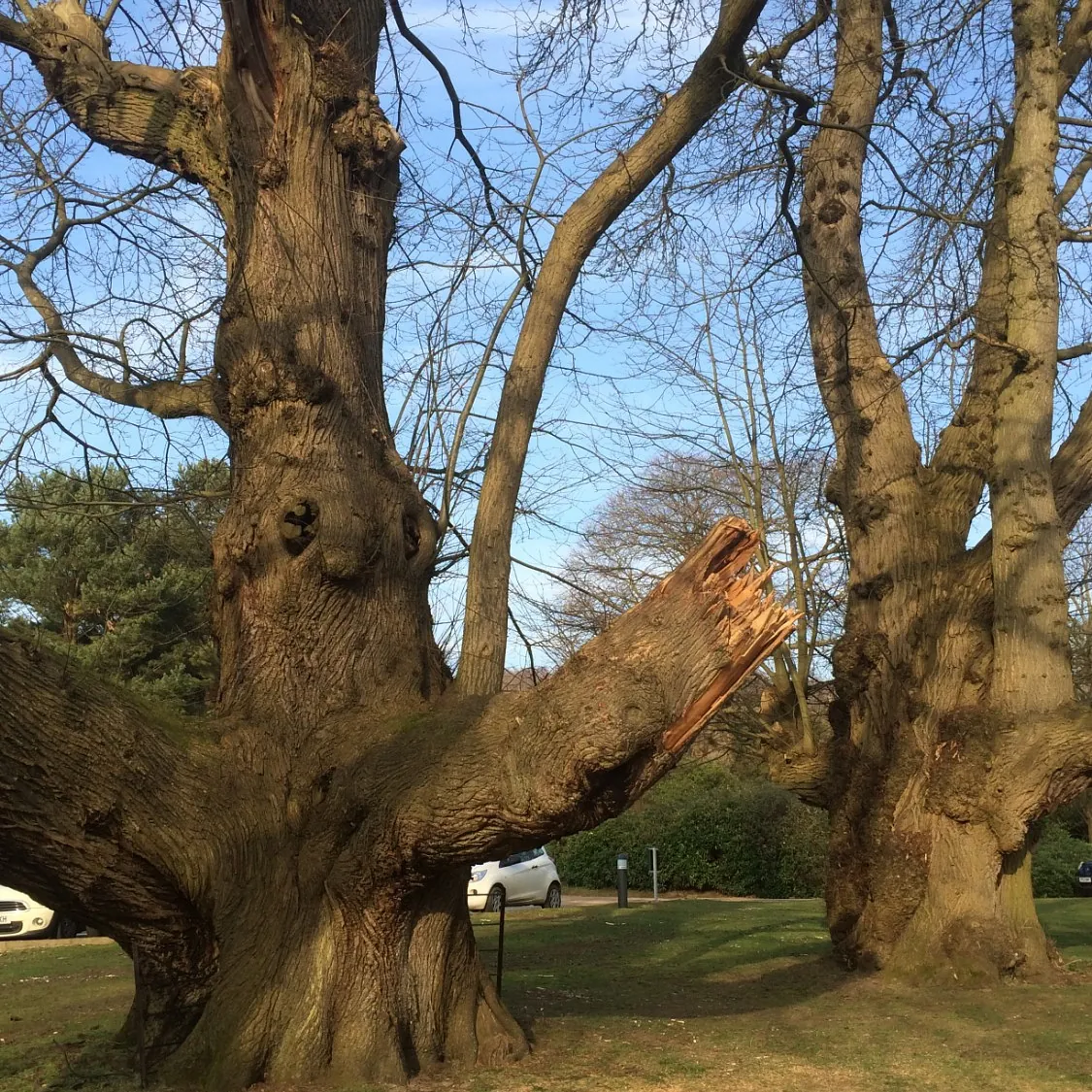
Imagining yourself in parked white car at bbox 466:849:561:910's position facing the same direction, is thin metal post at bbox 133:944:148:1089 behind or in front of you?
in front

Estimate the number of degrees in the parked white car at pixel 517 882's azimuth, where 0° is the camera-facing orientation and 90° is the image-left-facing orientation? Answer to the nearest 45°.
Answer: approximately 45°

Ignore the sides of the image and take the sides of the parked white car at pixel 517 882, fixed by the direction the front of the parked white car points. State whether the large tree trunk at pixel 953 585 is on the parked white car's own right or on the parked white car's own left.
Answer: on the parked white car's own left

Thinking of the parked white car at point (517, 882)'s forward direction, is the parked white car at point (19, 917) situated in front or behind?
in front

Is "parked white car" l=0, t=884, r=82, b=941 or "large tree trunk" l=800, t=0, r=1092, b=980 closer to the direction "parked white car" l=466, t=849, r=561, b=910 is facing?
the parked white car

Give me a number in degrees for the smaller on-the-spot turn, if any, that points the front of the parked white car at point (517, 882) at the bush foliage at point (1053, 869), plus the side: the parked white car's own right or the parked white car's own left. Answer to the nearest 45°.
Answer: approximately 180°

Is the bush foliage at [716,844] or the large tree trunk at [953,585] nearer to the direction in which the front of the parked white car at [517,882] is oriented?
the large tree trunk

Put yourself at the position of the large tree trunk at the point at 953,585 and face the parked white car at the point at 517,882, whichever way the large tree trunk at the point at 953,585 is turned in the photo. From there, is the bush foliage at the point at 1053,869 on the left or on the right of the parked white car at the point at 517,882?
right

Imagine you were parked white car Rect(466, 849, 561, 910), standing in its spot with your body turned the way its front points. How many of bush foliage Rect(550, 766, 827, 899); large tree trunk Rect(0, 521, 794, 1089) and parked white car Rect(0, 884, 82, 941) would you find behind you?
1

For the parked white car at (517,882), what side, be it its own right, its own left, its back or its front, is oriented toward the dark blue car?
back

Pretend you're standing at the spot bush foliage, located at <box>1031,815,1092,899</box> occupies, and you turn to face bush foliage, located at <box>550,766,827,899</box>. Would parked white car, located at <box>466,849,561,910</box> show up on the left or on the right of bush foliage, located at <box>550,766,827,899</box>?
left

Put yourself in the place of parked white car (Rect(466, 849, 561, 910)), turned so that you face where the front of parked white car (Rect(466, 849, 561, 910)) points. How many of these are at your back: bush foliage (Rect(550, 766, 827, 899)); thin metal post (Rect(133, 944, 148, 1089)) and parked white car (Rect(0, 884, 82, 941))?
1

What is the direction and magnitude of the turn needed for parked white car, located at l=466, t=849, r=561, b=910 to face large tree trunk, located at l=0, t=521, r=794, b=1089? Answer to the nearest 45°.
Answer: approximately 45° to its left
